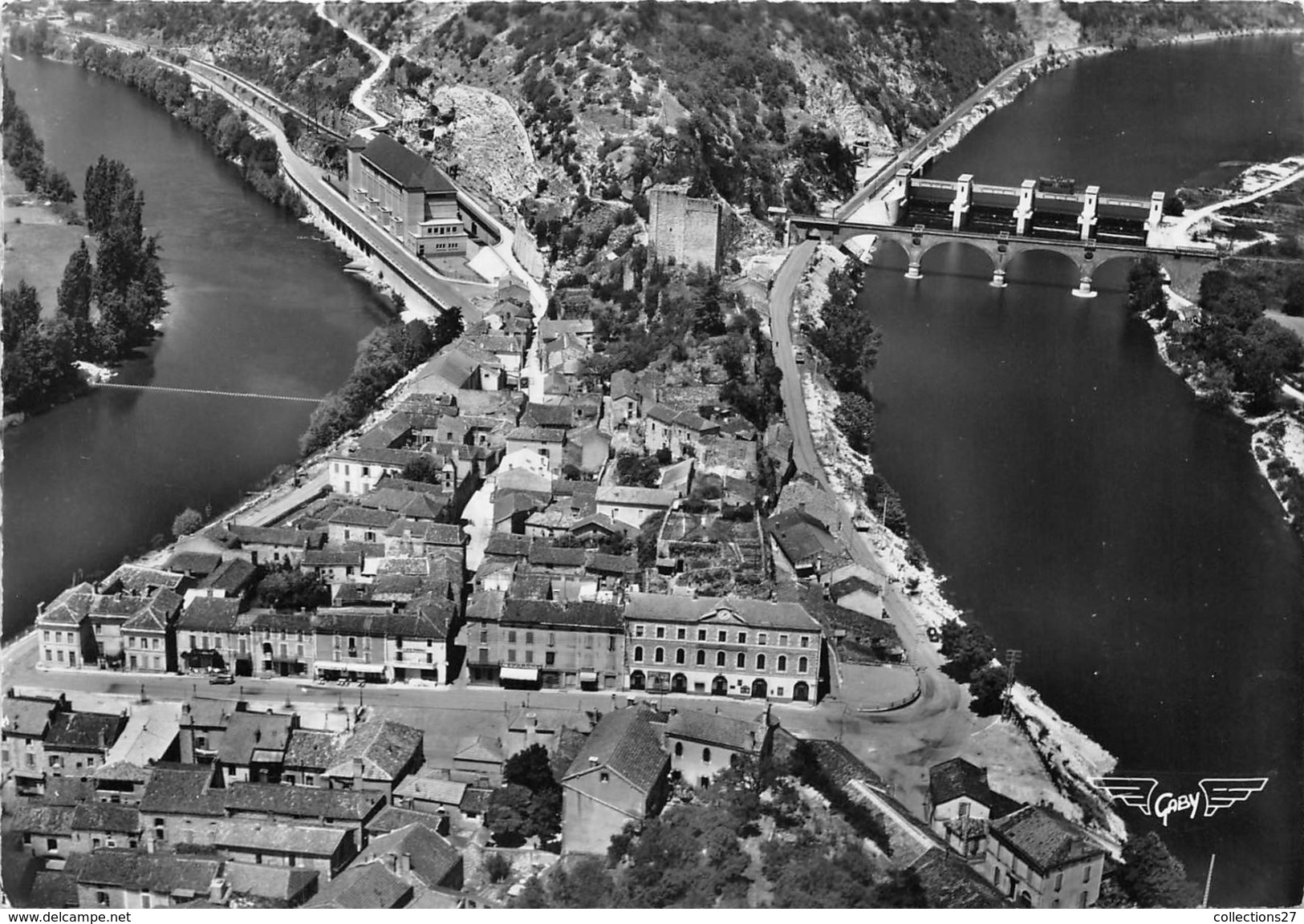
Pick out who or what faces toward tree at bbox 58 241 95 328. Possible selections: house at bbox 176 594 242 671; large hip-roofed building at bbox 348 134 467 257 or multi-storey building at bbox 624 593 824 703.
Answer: the large hip-roofed building

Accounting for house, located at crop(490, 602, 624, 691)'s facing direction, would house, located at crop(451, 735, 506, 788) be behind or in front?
in front

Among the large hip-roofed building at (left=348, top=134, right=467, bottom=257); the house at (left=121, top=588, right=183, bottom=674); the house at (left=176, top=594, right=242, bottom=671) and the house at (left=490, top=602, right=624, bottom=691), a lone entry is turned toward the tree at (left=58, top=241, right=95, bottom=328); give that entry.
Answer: the large hip-roofed building

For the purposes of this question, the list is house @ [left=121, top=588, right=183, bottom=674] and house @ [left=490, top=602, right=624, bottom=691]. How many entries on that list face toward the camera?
2

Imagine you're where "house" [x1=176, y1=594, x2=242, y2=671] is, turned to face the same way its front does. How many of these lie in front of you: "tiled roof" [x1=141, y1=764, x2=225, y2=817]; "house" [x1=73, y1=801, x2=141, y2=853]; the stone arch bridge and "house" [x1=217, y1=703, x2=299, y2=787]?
3

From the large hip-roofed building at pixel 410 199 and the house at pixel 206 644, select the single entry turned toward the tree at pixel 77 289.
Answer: the large hip-roofed building

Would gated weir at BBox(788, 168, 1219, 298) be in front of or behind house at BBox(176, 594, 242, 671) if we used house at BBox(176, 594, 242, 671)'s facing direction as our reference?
behind

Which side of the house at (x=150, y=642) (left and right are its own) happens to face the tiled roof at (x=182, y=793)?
front

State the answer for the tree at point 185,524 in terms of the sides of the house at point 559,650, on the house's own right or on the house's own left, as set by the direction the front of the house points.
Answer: on the house's own right

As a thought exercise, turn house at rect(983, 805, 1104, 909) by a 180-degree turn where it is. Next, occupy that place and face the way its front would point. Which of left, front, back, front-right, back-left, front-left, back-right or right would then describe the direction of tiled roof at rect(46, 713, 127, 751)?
back-left

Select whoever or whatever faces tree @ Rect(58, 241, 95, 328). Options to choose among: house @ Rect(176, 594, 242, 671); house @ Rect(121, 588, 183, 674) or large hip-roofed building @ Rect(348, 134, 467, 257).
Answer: the large hip-roofed building

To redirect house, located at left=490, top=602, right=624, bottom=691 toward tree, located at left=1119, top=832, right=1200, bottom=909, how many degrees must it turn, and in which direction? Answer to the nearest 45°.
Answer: approximately 45° to its left
